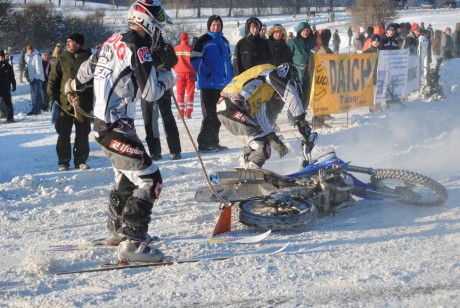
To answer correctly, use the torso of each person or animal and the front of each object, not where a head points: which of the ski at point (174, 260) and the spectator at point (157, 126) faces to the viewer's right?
the ski

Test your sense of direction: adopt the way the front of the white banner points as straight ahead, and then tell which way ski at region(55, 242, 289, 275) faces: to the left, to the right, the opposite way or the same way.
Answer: to the left

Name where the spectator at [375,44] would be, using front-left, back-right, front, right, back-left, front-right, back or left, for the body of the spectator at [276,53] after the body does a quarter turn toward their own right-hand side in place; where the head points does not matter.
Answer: back-right

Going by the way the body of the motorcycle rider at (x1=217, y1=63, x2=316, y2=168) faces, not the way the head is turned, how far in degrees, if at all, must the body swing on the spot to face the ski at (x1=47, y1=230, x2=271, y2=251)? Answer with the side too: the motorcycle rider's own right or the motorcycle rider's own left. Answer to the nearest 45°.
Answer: approximately 90° to the motorcycle rider's own right

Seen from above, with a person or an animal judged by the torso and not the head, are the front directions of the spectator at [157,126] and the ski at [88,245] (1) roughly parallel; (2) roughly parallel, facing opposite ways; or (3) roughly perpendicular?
roughly perpendicular

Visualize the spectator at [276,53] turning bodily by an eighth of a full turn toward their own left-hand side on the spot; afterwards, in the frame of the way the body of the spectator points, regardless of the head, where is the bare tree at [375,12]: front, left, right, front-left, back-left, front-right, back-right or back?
back-left

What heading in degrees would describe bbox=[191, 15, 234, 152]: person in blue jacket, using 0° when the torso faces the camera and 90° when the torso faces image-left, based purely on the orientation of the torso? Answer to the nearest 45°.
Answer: approximately 315°

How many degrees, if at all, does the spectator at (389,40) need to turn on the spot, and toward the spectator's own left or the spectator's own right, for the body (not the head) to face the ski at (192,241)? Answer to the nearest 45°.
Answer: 0° — they already face it

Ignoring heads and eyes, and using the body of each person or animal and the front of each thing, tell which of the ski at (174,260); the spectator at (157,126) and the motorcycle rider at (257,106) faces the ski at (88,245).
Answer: the spectator

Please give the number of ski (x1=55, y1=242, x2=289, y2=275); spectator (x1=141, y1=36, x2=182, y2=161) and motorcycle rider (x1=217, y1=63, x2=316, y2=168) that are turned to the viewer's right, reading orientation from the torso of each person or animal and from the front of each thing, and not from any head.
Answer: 2

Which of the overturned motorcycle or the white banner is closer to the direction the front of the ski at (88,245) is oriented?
the overturned motorcycle

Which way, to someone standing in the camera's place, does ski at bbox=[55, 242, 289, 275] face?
facing to the right of the viewer

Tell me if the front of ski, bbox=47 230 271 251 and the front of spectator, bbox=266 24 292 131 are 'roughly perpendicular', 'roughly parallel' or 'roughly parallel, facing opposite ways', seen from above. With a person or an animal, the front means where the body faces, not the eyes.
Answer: roughly perpendicular

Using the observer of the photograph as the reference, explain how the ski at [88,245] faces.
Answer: facing to the right of the viewer

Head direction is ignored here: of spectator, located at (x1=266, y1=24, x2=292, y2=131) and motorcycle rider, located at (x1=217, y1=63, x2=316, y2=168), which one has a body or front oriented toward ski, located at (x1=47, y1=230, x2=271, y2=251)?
the spectator
